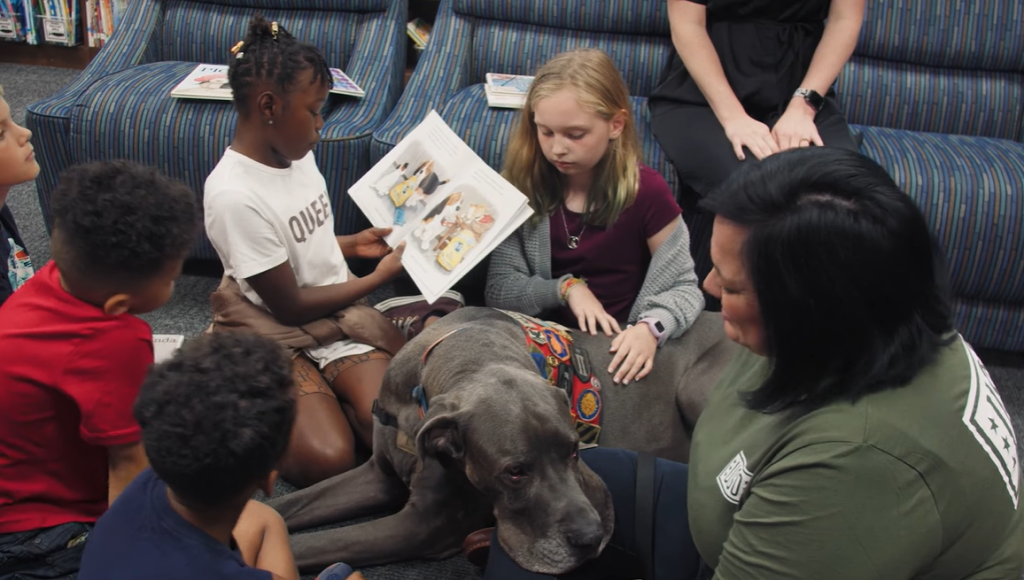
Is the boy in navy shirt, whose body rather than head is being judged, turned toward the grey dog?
yes

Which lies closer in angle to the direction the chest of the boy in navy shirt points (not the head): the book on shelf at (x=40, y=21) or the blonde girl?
the blonde girl

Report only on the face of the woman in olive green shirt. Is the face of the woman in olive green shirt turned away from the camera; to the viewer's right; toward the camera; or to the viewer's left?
to the viewer's left

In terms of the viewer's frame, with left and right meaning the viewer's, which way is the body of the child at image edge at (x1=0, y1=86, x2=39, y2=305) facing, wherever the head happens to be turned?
facing to the right of the viewer

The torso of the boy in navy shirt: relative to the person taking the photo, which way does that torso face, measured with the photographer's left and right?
facing away from the viewer and to the right of the viewer

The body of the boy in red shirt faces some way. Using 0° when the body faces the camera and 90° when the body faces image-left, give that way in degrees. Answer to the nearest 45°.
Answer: approximately 225°

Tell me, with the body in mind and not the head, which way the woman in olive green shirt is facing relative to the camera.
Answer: to the viewer's left

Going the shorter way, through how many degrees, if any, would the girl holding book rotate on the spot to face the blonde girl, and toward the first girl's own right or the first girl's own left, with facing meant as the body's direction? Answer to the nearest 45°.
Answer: approximately 45° to the first girl's own left

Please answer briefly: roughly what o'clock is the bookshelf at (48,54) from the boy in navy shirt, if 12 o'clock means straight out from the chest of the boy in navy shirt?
The bookshelf is roughly at 10 o'clock from the boy in navy shirt.

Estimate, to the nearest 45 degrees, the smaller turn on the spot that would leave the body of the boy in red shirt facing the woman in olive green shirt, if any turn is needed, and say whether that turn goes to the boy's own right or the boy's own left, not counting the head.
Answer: approximately 90° to the boy's own right
